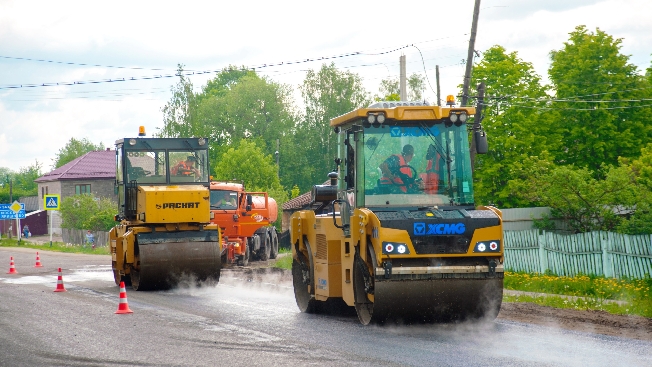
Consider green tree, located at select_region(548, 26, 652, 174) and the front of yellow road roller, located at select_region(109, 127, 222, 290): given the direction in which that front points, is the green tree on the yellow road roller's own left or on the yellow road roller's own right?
on the yellow road roller's own left

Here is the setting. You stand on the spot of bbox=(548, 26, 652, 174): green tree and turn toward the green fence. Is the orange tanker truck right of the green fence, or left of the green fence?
right

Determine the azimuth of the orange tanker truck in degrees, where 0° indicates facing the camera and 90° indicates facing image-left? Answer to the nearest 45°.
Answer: approximately 45°

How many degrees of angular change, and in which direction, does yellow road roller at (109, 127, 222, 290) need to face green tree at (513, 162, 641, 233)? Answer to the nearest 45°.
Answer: approximately 90° to its left

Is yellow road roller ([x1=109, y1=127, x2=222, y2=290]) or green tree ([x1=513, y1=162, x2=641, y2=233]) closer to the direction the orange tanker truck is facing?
the yellow road roller

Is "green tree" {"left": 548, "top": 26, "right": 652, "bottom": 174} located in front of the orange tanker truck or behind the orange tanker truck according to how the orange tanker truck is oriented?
behind

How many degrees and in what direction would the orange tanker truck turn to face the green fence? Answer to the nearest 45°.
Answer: approximately 90° to its left

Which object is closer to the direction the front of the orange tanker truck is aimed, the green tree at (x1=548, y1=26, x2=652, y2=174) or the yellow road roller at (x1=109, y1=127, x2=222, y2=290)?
the yellow road roller

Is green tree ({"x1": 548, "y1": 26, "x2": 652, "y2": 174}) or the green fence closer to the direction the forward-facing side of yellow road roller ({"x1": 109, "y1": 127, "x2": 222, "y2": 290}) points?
the green fence

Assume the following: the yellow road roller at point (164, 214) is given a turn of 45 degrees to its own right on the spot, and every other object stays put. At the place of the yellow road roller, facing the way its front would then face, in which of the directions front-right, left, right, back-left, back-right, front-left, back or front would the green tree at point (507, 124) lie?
back
